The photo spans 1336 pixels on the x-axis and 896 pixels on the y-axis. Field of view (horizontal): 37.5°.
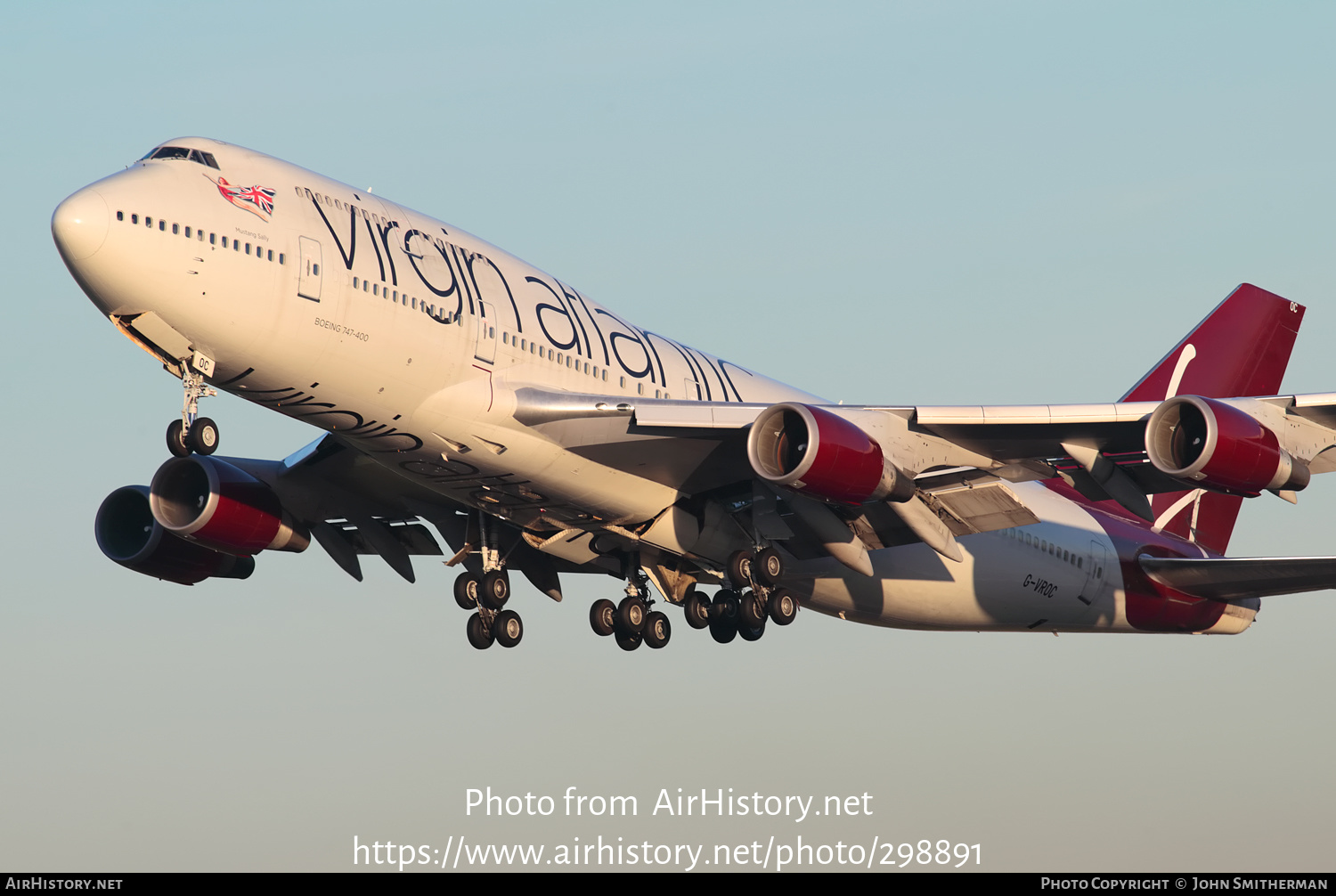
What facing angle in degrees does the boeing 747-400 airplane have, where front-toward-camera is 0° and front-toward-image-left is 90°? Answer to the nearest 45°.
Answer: approximately 45°
